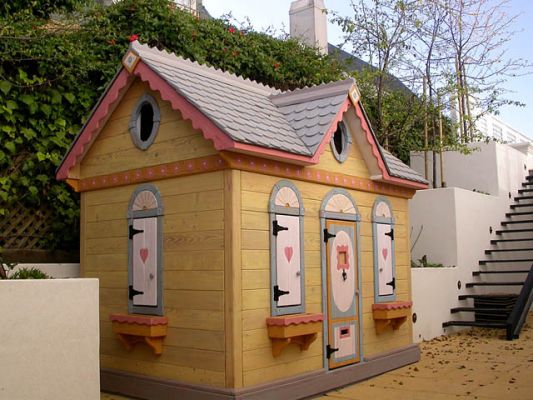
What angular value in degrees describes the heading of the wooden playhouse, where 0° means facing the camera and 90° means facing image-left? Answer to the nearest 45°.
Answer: approximately 315°

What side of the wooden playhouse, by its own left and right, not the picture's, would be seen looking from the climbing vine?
back

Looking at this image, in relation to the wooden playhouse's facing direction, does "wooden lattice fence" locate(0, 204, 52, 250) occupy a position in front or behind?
behind
